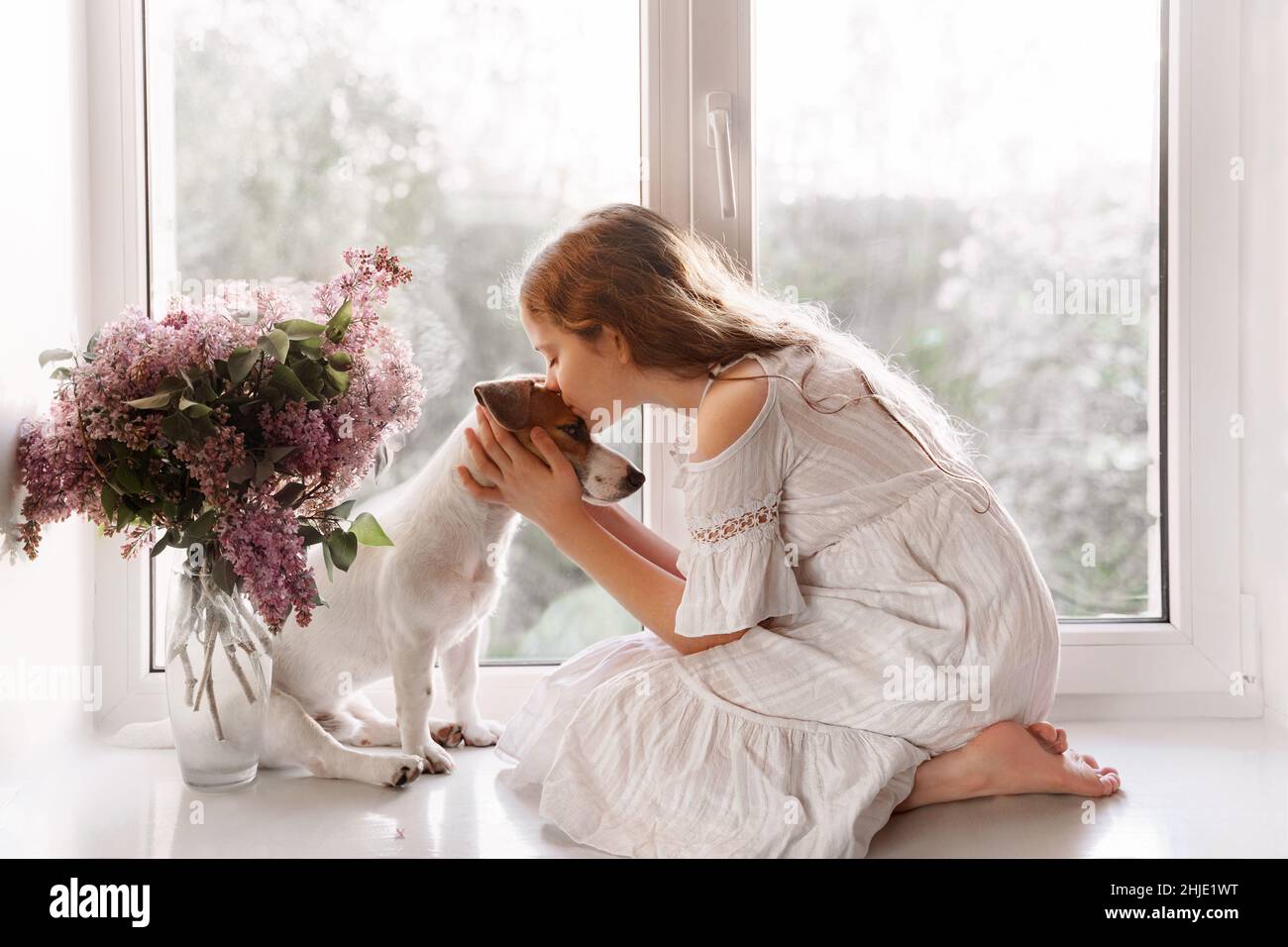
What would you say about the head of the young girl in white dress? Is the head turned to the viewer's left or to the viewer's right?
to the viewer's left

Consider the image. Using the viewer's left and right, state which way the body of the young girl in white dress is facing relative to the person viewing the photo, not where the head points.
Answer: facing to the left of the viewer
